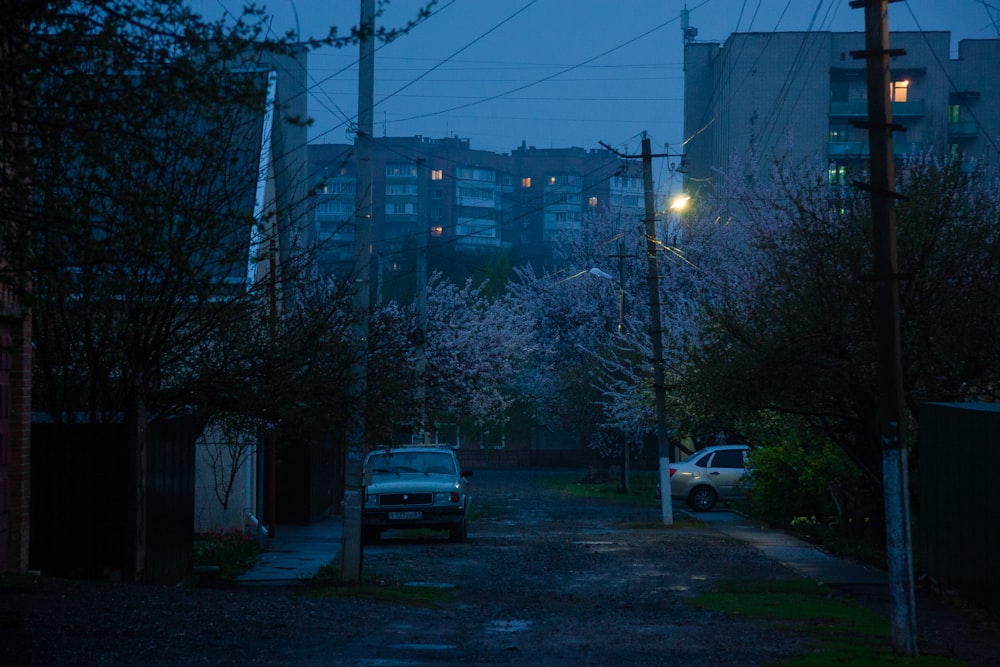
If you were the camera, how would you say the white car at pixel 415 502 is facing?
facing the viewer

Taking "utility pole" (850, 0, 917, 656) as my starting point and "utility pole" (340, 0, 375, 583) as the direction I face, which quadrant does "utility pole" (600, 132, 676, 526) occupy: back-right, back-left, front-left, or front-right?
front-right

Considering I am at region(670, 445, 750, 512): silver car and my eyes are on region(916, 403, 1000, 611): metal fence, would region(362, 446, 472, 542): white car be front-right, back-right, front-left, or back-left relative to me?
front-right

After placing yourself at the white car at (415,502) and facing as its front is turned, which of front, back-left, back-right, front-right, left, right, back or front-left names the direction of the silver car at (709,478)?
back-left

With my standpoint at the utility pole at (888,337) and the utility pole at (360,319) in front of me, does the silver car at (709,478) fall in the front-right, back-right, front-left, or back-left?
front-right

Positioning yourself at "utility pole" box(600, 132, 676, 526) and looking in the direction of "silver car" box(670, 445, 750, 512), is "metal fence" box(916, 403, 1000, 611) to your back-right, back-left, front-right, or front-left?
back-right

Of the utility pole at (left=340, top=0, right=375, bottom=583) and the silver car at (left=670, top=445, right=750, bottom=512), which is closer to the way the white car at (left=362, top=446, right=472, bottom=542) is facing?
the utility pole

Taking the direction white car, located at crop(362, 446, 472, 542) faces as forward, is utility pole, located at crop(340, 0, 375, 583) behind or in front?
in front

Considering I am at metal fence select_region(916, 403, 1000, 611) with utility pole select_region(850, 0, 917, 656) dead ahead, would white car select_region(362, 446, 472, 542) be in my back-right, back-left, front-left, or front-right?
back-right

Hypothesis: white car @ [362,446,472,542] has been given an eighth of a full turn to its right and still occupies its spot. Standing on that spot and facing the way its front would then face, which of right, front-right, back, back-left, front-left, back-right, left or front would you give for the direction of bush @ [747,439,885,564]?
back-left

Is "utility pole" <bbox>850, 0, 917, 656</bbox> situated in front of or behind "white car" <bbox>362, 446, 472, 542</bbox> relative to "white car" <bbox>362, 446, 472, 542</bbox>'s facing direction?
in front

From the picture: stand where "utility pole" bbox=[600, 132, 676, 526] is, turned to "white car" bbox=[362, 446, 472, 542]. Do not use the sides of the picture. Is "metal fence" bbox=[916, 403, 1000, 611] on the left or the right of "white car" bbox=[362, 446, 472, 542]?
left

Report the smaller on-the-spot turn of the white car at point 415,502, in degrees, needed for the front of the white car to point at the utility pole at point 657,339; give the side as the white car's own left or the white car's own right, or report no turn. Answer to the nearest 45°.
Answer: approximately 135° to the white car's own left

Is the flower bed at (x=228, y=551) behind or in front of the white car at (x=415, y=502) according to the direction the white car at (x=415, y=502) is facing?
in front
